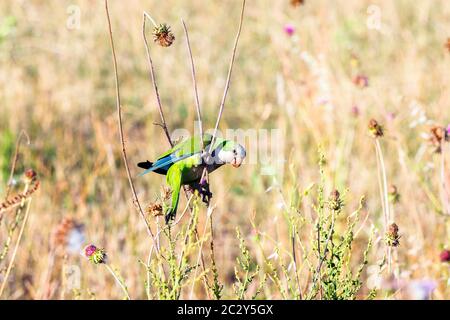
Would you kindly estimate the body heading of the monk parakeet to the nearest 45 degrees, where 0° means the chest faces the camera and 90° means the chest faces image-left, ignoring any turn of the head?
approximately 270°
